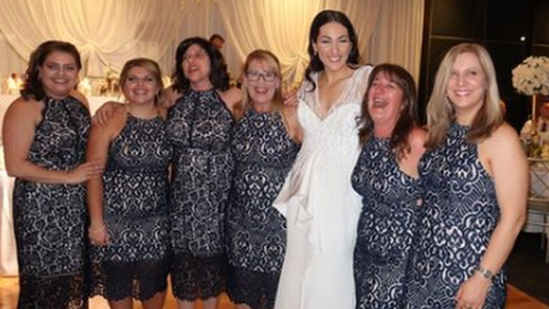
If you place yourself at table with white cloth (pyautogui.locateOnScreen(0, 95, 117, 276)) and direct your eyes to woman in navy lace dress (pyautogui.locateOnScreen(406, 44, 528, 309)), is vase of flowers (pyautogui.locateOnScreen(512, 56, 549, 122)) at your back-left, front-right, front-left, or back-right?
front-left

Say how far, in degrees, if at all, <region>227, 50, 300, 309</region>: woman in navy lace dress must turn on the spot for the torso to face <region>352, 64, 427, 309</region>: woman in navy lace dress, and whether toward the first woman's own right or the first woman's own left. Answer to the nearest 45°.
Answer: approximately 45° to the first woman's own left

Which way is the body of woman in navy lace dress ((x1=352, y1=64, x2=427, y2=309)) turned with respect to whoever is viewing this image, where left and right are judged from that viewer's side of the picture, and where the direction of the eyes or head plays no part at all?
facing the viewer and to the left of the viewer

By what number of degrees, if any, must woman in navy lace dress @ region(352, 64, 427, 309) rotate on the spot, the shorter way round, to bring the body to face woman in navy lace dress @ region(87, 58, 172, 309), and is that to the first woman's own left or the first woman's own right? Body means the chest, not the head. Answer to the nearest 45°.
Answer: approximately 45° to the first woman's own right

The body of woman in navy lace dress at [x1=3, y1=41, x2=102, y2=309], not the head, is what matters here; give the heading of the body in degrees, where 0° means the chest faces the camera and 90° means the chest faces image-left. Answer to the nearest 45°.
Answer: approximately 315°

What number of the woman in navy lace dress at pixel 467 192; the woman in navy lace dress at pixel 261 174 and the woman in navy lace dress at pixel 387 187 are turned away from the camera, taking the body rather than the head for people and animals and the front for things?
0

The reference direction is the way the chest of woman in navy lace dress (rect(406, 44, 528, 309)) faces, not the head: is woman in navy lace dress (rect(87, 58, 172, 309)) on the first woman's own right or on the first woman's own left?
on the first woman's own right

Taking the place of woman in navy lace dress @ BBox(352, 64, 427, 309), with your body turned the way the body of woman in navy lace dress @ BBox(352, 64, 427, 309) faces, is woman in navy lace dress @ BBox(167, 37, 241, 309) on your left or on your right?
on your right

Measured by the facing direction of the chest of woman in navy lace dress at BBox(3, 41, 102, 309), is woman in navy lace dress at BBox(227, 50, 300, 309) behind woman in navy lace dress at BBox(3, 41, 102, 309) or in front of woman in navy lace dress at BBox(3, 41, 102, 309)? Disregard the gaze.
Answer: in front

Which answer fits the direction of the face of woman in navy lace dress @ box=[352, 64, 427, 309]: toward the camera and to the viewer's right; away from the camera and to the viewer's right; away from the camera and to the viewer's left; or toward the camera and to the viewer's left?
toward the camera and to the viewer's left

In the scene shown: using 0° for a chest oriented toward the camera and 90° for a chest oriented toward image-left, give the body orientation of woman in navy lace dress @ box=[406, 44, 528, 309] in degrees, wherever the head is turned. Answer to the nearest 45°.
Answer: approximately 45°

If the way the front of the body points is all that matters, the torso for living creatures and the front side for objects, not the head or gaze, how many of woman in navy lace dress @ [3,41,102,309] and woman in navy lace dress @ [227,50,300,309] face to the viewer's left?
0

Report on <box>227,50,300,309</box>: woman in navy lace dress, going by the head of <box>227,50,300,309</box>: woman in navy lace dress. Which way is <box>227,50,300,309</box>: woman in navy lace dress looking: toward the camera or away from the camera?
toward the camera

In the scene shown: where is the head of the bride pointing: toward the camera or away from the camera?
toward the camera

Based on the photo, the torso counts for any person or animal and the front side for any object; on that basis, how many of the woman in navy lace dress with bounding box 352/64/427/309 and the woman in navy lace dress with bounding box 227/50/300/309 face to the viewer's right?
0

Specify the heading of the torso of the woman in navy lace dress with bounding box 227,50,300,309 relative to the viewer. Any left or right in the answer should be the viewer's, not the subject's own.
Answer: facing the viewer
